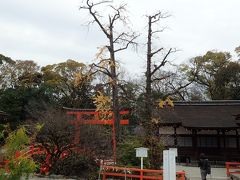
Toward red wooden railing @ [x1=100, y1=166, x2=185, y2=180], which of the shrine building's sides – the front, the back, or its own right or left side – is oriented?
front

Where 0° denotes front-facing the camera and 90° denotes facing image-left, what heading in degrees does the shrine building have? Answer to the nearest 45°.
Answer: approximately 0°

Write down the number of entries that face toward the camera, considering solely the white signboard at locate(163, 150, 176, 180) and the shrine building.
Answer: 2

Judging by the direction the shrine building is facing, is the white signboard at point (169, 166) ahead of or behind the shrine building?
ahead

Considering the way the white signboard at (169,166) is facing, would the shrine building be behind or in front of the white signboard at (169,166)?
behind
